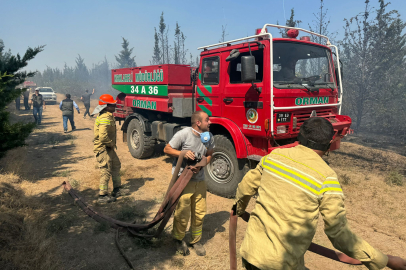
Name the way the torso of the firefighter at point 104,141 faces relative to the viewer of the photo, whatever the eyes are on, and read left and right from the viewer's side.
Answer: facing to the right of the viewer

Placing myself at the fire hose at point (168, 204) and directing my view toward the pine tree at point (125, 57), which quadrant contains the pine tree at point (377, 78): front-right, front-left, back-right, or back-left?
front-right

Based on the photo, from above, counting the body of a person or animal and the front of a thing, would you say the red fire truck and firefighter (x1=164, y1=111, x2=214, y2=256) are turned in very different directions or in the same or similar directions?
same or similar directions

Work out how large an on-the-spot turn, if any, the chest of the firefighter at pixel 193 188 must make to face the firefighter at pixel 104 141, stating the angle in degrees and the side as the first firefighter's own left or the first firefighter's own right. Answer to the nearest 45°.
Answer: approximately 180°

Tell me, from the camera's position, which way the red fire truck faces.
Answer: facing the viewer and to the right of the viewer

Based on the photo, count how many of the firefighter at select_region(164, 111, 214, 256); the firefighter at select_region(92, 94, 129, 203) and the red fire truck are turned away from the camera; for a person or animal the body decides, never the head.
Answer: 0

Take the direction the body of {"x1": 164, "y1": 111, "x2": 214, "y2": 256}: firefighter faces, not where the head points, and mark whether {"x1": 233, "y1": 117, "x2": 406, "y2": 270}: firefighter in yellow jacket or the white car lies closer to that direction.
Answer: the firefighter in yellow jacket

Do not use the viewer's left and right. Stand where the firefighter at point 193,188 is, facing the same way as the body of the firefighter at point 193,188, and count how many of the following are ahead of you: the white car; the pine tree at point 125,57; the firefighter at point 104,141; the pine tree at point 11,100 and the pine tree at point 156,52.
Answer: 0

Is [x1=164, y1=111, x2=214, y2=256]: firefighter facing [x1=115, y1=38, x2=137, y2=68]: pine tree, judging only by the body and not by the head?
no

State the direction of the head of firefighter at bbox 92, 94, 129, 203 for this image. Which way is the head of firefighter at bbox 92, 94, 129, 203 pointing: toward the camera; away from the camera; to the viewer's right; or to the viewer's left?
to the viewer's right

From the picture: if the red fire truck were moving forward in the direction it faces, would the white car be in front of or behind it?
behind

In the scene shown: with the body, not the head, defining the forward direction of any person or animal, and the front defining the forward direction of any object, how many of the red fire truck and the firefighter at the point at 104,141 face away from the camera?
0
